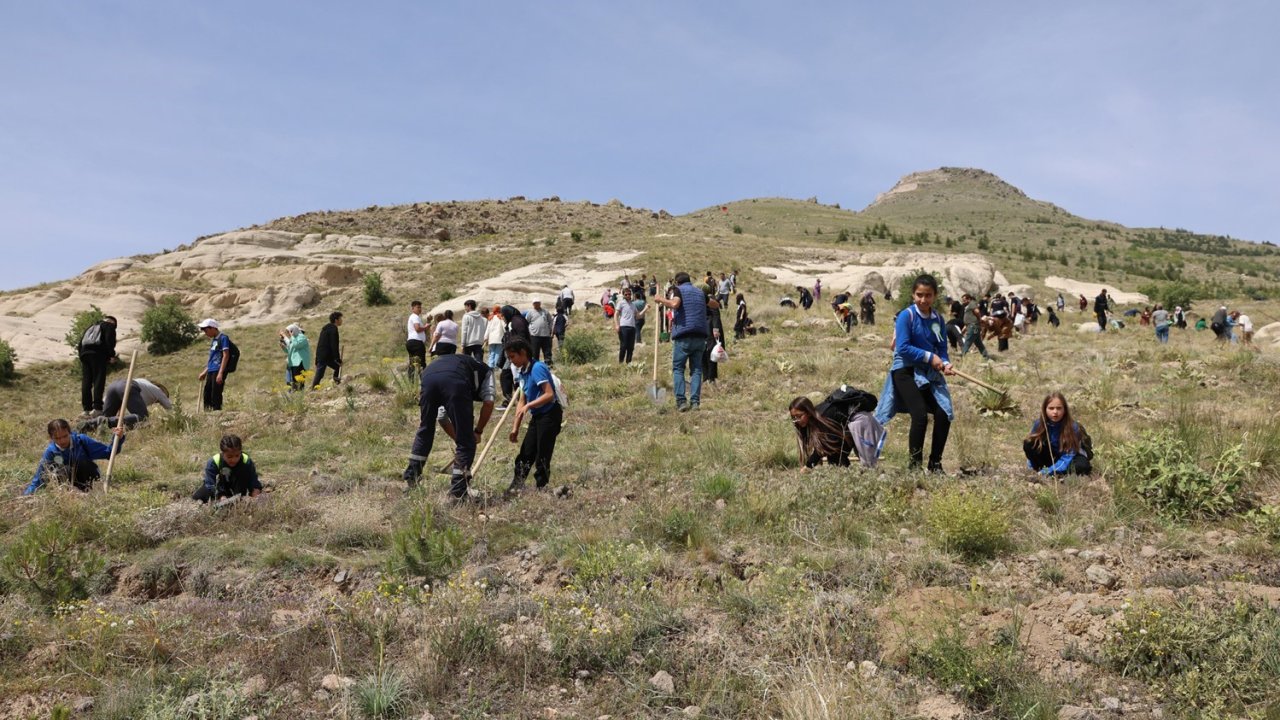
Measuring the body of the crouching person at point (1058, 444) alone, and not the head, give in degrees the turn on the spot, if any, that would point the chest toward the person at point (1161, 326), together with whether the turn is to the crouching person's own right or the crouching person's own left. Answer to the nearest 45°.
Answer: approximately 180°

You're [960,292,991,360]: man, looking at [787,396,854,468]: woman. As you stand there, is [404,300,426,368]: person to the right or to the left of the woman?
right
